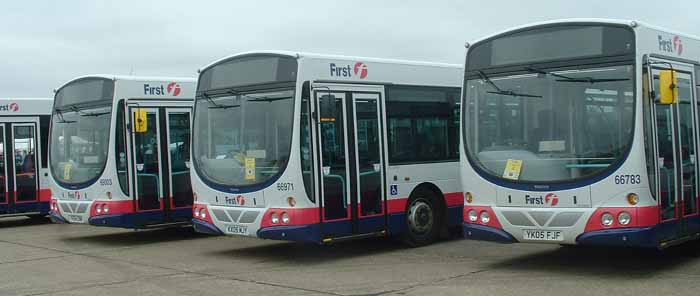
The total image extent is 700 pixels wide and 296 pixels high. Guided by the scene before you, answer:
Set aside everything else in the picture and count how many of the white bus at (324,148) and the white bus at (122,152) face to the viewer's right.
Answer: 0

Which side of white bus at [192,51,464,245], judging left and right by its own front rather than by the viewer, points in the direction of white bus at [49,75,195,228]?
right

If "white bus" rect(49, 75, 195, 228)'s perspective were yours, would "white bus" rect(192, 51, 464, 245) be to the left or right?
on its left

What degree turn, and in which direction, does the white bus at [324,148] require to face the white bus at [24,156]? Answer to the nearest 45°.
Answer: approximately 90° to its right

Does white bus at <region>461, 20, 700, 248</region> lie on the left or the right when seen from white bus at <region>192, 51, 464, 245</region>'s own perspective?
on its left

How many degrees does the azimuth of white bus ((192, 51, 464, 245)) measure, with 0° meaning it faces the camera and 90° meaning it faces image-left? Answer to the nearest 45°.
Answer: approximately 45°

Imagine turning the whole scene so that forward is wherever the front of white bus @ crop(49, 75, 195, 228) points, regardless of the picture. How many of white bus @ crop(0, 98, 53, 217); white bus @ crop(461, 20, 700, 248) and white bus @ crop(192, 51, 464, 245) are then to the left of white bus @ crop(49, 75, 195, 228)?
2

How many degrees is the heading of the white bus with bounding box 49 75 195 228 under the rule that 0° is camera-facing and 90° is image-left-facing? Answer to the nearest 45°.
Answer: approximately 45°

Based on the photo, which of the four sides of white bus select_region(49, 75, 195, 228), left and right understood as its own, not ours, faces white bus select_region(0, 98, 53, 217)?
right
